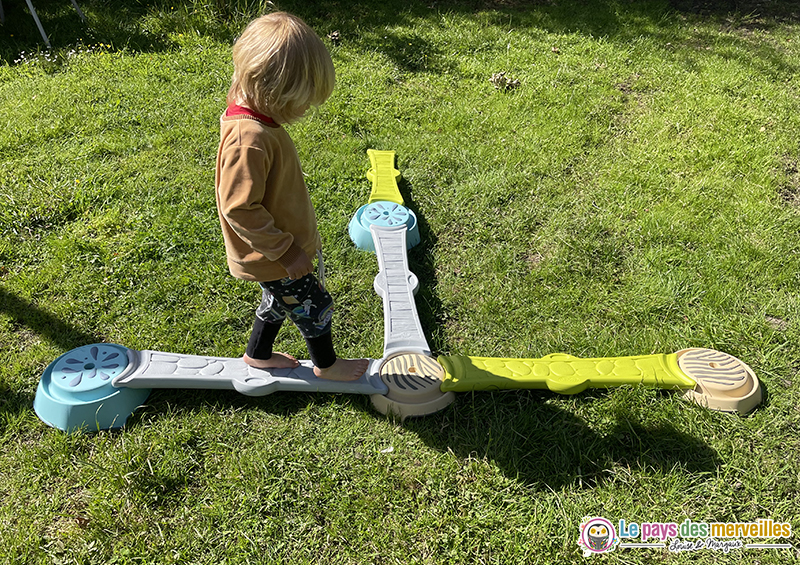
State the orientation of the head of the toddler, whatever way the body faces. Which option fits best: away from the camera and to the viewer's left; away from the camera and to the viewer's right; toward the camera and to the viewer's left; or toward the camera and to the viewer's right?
away from the camera and to the viewer's right

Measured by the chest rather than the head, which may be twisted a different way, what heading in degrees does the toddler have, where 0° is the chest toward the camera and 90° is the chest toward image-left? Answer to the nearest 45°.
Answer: approximately 270°
